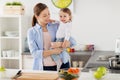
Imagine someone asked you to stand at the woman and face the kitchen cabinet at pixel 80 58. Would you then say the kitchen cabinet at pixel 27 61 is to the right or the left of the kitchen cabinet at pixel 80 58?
left

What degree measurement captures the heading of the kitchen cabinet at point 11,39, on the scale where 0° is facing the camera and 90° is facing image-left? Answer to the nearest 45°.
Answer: approximately 0°

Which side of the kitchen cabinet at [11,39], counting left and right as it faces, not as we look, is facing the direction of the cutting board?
front

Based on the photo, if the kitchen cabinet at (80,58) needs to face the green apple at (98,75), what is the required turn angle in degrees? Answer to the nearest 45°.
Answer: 0° — it already faces it

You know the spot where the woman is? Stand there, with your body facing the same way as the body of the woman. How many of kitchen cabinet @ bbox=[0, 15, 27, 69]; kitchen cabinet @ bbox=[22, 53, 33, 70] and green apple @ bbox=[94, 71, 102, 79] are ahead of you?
1

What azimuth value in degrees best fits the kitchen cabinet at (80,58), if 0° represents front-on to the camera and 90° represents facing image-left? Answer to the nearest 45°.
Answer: approximately 0°

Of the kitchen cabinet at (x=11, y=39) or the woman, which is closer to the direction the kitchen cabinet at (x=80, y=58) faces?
the woman

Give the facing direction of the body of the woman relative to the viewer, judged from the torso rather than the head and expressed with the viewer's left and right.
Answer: facing the viewer and to the right of the viewer
